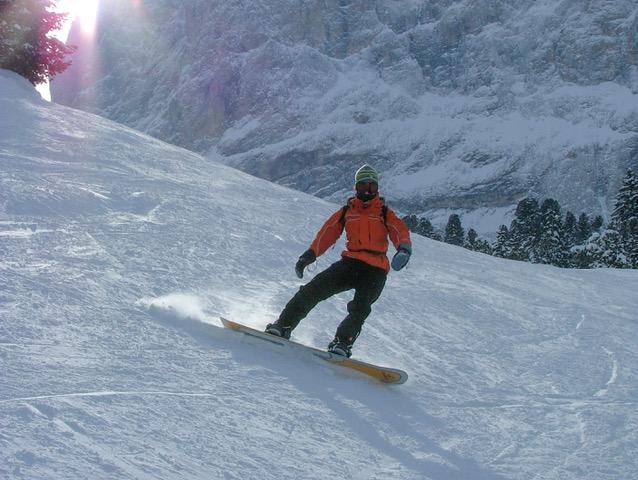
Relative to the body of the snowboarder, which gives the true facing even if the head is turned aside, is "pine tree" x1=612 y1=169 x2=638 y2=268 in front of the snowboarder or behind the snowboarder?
behind

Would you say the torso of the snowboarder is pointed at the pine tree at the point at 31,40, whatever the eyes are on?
no

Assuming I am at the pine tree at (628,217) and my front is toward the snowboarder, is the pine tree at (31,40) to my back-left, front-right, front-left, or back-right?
front-right

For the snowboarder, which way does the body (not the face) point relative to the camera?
toward the camera
